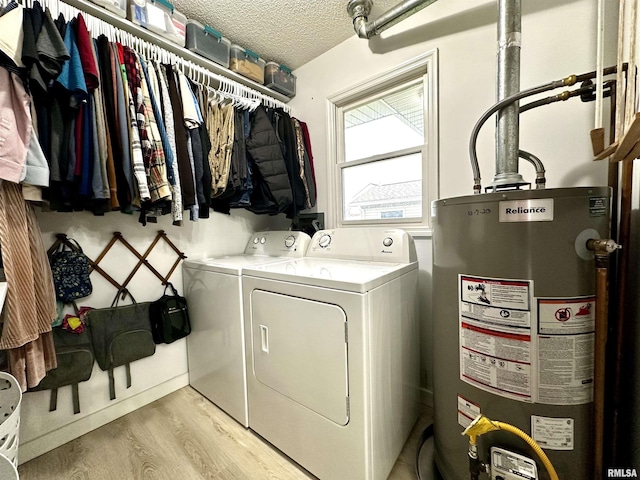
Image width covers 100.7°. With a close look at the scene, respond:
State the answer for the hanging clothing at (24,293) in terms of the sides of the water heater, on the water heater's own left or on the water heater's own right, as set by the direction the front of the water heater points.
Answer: on the water heater's own right

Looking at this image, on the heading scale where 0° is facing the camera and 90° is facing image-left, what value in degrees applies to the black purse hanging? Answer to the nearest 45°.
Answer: approximately 315°

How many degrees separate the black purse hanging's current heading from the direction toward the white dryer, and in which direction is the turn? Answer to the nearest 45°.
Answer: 0° — it already faces it

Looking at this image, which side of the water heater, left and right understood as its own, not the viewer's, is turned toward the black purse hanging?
right

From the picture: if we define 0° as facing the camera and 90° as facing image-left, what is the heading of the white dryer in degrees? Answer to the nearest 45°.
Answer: approximately 45°

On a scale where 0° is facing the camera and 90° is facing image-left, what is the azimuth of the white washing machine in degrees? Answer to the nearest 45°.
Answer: approximately 45°

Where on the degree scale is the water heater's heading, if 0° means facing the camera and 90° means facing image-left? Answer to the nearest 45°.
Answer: approximately 0°

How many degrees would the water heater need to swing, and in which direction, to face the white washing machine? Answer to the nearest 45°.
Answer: approximately 90° to its right

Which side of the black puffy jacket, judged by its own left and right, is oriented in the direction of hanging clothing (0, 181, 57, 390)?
front

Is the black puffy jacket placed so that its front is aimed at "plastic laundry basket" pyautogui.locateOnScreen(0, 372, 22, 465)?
yes

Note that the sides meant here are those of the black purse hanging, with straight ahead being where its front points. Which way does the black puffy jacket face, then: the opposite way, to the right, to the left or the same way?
to the right

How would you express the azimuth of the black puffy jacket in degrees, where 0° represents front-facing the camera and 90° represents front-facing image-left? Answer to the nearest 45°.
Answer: approximately 45°

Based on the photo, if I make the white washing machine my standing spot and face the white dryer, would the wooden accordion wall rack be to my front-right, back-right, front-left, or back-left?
back-right
